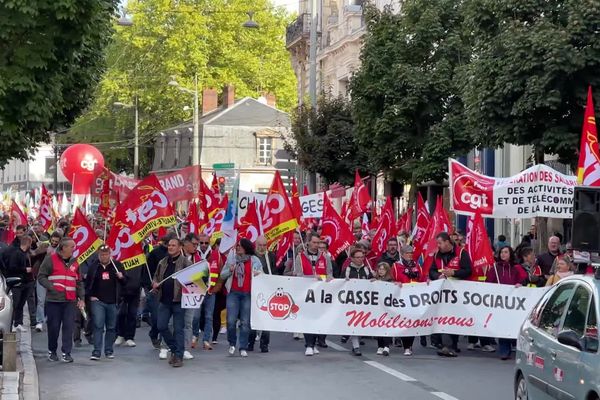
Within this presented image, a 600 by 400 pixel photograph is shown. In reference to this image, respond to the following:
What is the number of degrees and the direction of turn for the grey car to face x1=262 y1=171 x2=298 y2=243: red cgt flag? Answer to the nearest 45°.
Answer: approximately 180°

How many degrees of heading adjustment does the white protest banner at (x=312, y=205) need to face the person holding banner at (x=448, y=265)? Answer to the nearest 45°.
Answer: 0° — it already faces them

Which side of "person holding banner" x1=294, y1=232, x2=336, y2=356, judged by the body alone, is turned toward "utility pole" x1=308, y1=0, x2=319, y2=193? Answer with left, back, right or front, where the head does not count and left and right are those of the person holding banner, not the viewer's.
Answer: back

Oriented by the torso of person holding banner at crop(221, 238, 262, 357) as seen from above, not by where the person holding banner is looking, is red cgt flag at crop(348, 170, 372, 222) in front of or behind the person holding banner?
behind

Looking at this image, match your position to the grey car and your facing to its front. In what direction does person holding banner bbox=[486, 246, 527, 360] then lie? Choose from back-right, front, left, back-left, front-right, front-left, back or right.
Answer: back-left

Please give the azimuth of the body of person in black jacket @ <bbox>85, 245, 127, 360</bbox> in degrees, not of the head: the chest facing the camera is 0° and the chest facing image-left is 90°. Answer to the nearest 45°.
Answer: approximately 0°

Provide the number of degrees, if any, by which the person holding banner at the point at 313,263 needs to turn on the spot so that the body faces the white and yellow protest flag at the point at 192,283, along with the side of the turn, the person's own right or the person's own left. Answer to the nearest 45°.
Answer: approximately 45° to the person's own right

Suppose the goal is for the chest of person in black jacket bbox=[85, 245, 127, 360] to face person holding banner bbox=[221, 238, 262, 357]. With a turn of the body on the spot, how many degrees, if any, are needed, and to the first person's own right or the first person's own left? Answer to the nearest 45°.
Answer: approximately 90° to the first person's own left

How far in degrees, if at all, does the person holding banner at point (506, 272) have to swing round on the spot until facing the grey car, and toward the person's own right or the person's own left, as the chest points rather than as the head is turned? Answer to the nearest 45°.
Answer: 0° — they already face it
